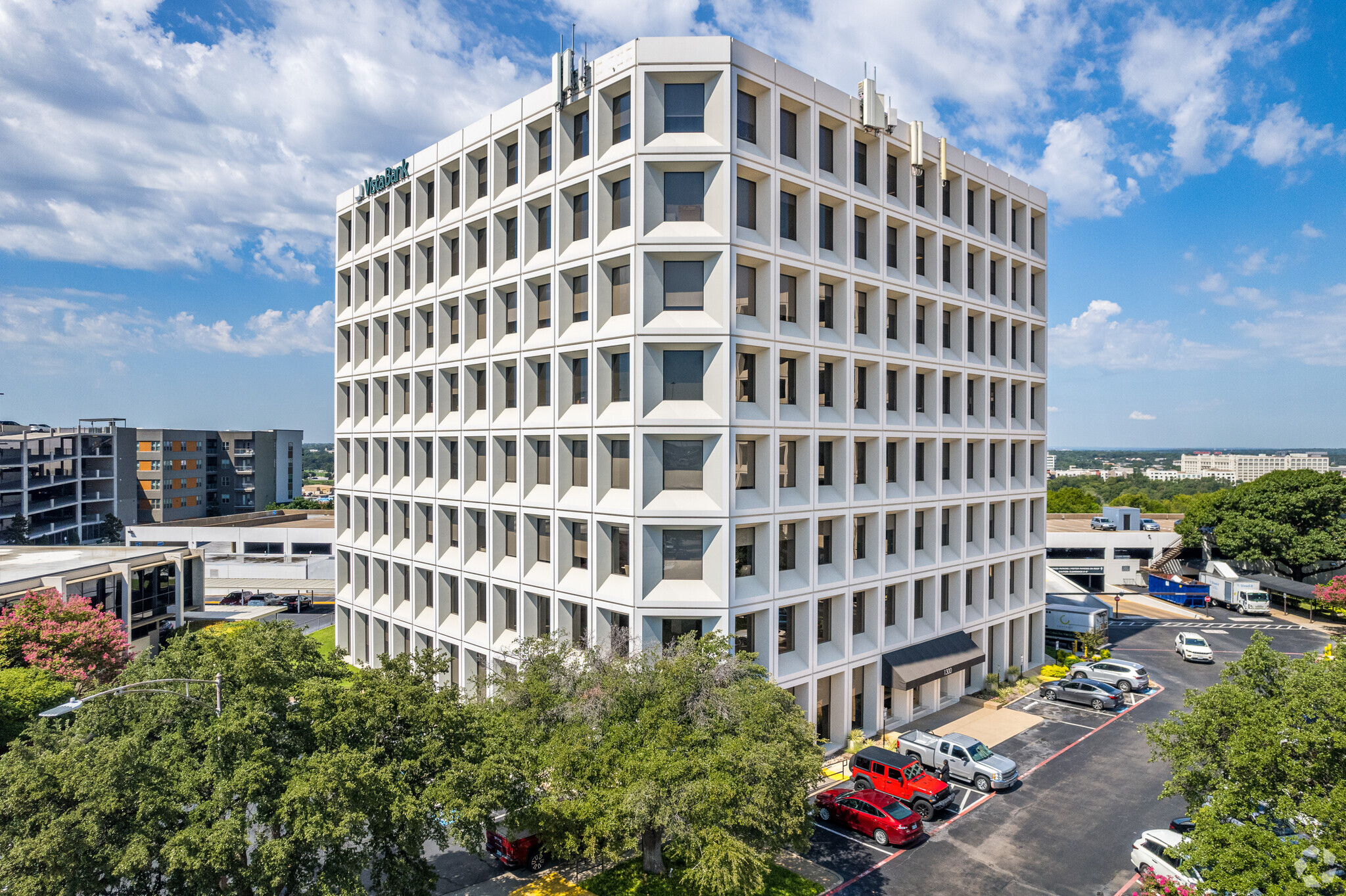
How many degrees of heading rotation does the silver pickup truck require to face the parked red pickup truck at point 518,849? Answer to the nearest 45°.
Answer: approximately 90° to its right

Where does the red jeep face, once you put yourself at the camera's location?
facing the viewer and to the right of the viewer

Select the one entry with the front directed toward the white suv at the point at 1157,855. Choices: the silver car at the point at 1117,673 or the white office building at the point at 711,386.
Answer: the white office building

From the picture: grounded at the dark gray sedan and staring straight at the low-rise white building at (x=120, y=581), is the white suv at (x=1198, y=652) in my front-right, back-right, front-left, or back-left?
back-right

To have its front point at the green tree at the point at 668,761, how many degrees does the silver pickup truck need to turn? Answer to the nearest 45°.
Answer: approximately 90° to its right

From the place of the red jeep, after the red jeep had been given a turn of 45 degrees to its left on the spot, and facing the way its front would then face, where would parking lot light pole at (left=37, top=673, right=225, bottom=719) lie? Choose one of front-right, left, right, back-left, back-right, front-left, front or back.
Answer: back-right

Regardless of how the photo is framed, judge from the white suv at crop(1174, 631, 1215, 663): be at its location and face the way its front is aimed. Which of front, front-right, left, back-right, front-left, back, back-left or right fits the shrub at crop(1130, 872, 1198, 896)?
front-right

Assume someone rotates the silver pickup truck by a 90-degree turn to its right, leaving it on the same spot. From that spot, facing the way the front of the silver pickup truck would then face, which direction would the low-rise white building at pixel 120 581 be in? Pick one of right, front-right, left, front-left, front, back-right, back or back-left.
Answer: front-right

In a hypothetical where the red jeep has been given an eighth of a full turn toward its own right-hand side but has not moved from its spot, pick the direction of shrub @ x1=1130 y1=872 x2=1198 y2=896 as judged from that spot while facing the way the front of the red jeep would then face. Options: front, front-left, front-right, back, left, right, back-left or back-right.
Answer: front-left

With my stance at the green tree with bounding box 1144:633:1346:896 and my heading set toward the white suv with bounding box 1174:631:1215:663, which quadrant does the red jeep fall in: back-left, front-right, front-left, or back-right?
front-left
